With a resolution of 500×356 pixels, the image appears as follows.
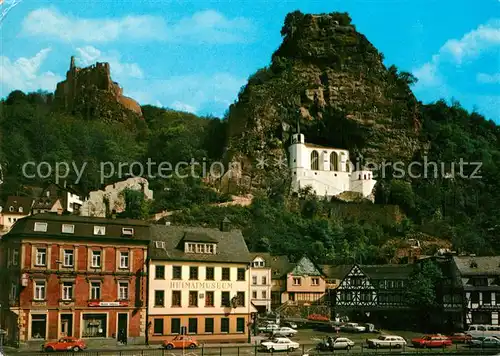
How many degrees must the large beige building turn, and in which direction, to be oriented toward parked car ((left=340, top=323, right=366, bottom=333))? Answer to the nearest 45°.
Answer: approximately 135° to its left

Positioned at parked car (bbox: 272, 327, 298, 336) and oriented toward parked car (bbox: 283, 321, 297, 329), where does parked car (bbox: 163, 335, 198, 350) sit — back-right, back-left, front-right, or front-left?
back-left

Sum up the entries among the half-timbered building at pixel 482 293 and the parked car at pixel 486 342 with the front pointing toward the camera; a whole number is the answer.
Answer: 1

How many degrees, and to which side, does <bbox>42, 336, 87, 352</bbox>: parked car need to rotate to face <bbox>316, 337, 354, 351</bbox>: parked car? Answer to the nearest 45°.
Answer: approximately 180°

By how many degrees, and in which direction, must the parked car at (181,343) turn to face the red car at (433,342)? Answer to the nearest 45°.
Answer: approximately 180°

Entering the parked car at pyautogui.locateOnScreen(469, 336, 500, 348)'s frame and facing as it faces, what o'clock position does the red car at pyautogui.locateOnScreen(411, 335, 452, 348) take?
The red car is roughly at 12 o'clock from the parked car.

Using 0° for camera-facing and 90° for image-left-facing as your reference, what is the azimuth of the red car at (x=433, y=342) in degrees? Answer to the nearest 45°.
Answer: approximately 90°

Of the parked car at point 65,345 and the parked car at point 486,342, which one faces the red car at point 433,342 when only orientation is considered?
the parked car at point 486,342

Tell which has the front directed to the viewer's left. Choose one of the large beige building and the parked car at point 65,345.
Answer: the parked car

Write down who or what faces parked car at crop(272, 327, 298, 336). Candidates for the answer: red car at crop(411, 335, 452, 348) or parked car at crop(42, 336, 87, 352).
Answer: the red car

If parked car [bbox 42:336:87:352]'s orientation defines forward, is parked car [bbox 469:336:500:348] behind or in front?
behind

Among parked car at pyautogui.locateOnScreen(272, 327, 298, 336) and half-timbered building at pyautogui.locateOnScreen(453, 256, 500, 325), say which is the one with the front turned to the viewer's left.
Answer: the parked car

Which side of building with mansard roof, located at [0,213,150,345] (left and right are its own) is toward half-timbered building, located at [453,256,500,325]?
left

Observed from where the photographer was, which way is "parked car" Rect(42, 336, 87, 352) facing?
facing to the left of the viewer

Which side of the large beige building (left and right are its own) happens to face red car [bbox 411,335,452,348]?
left

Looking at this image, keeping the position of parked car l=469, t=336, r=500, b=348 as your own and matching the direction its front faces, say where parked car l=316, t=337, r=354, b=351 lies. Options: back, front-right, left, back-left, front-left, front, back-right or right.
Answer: front-left

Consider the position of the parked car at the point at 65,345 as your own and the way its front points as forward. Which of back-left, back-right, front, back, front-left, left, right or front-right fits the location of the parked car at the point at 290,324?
back-right

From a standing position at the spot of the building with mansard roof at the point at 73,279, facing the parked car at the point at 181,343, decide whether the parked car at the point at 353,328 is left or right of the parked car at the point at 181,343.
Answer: left

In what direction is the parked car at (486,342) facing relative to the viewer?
to the viewer's left
